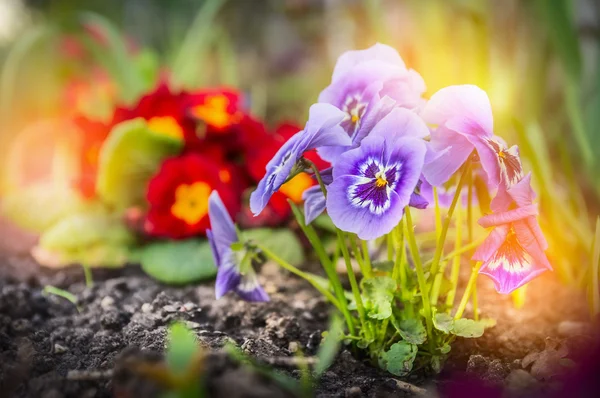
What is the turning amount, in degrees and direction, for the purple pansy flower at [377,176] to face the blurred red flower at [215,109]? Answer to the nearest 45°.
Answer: approximately 135° to its right

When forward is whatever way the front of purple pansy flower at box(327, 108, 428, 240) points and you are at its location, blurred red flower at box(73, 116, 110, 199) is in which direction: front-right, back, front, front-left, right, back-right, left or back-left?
back-right

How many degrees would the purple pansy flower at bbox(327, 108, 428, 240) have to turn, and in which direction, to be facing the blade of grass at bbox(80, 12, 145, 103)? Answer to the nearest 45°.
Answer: approximately 135° to its right

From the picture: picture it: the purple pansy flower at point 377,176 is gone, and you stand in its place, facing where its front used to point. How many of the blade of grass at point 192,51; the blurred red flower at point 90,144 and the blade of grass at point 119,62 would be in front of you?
0

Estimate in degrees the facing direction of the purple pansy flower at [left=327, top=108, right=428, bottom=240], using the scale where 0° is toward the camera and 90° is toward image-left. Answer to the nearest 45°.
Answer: approximately 0°

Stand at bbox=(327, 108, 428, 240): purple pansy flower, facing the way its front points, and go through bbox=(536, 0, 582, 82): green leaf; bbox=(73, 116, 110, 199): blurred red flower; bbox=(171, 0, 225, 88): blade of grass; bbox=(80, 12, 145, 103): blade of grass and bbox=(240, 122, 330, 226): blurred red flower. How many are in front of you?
0

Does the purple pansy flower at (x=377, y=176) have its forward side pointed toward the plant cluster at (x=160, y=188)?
no

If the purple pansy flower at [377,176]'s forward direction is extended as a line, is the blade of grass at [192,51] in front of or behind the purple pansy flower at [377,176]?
behind

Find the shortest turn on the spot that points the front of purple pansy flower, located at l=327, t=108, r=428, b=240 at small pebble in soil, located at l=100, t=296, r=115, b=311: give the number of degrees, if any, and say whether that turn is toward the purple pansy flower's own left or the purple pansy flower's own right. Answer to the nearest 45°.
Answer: approximately 135° to the purple pansy flower's own right

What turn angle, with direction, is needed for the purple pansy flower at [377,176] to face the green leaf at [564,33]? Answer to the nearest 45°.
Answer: approximately 135° to its left

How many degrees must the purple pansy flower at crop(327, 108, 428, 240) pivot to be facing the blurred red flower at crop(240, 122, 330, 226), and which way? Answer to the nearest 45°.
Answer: approximately 180°

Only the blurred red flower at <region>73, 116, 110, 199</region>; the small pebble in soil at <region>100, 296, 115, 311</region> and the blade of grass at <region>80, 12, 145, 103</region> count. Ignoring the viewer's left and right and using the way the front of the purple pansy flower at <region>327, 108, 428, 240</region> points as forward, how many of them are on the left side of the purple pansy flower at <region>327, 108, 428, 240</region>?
0
